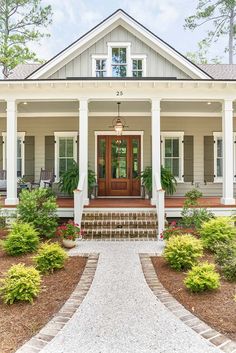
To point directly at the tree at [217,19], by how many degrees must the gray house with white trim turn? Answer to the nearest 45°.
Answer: approximately 135° to its left

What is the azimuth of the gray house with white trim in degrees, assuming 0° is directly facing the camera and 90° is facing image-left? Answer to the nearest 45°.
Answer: approximately 0°

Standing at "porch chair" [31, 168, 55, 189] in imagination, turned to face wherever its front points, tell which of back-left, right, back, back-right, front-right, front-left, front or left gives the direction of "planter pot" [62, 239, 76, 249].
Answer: front-left

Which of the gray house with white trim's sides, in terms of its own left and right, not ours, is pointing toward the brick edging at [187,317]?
front

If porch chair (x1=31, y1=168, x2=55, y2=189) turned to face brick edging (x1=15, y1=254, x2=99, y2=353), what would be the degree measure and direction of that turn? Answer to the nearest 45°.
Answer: approximately 45° to its left

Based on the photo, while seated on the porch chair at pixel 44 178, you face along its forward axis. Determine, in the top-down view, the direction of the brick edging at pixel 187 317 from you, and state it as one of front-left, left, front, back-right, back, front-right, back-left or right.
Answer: front-left

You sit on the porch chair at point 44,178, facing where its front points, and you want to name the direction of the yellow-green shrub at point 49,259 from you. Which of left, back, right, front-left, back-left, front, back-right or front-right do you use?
front-left

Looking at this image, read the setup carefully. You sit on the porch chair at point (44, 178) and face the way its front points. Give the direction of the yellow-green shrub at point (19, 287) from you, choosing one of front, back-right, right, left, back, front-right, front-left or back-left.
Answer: front-left

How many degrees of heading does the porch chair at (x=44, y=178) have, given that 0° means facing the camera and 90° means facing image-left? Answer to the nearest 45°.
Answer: approximately 45°

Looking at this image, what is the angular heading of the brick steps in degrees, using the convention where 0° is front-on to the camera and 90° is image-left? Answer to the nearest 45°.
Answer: approximately 0°

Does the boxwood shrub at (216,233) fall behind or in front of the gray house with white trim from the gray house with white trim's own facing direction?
in front

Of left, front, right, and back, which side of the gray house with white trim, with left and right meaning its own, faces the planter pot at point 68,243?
front

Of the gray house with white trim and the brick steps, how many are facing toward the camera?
2
